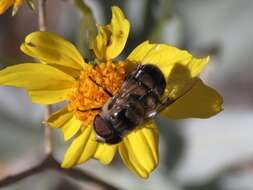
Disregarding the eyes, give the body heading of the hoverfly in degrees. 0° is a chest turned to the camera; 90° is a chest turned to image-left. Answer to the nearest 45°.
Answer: approximately 45°
